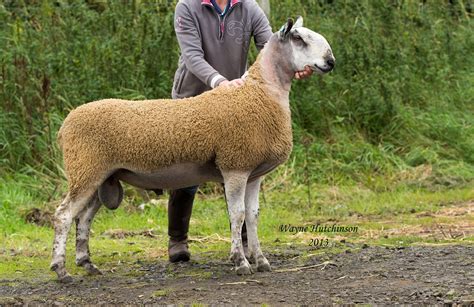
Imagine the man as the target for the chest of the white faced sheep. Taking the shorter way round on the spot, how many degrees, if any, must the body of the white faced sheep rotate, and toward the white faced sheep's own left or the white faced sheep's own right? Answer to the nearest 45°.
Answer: approximately 90° to the white faced sheep's own left

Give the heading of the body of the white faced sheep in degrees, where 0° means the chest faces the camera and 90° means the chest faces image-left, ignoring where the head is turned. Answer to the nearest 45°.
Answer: approximately 270°
